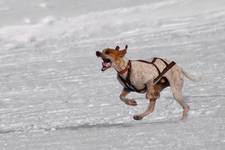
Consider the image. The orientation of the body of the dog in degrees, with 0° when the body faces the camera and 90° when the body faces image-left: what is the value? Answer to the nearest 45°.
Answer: approximately 90°
